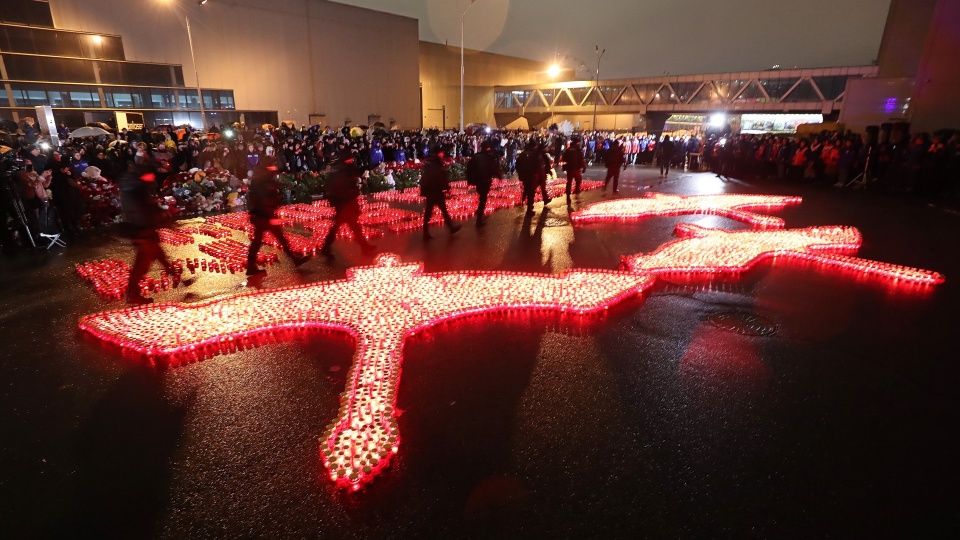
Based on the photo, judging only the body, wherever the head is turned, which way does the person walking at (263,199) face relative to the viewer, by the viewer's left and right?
facing to the right of the viewer

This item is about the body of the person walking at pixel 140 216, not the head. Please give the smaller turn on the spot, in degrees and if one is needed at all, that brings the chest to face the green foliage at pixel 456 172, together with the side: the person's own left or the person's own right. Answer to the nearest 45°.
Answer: approximately 45° to the person's own left

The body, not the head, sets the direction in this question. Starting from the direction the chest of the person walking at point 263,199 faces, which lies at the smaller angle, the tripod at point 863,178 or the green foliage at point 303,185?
the tripod

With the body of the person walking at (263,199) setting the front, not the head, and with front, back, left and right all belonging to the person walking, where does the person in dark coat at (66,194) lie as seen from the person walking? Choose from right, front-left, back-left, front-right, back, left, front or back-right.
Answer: back-left

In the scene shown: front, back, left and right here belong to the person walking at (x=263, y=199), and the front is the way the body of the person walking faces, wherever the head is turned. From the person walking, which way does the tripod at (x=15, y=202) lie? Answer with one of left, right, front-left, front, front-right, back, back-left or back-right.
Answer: back-left

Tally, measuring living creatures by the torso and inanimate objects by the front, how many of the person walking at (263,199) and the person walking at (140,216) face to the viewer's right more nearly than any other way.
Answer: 2

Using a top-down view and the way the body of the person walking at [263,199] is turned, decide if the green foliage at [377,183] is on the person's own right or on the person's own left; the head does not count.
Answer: on the person's own left

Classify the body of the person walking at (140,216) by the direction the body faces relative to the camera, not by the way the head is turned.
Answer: to the viewer's right
